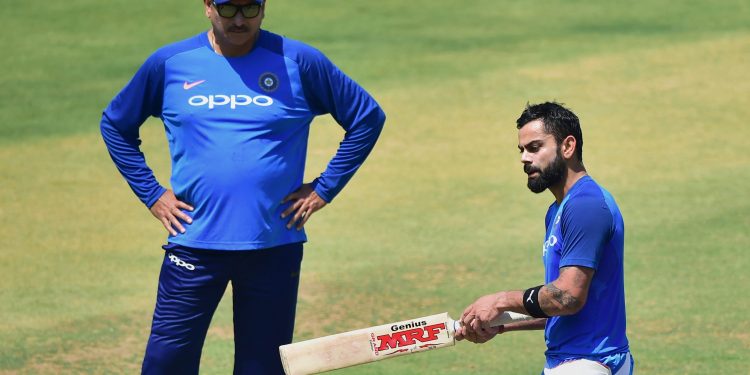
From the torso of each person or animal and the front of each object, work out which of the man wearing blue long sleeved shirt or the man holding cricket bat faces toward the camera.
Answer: the man wearing blue long sleeved shirt

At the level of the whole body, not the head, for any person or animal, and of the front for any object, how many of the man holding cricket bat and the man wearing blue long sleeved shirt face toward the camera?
1

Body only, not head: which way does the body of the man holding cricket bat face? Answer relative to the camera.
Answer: to the viewer's left

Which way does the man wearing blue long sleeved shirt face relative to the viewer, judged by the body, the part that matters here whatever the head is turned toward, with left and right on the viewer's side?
facing the viewer

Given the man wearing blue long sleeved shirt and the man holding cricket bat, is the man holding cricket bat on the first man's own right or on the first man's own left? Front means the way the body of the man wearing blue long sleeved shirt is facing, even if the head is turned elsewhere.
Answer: on the first man's own left

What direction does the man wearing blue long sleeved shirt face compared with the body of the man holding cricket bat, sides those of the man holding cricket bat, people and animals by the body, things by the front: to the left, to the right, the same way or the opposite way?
to the left
